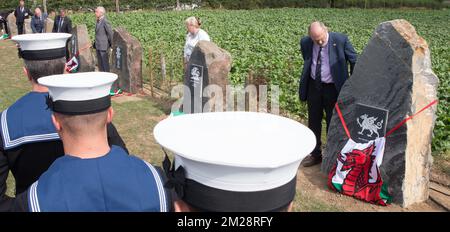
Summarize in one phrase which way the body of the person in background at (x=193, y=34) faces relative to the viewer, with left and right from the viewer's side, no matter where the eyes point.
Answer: facing the viewer and to the left of the viewer

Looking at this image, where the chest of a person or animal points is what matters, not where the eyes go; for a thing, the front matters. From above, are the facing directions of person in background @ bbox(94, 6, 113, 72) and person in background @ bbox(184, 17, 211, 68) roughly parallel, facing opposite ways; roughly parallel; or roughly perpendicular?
roughly parallel

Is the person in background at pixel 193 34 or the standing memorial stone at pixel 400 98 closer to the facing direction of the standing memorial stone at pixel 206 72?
the standing memorial stone

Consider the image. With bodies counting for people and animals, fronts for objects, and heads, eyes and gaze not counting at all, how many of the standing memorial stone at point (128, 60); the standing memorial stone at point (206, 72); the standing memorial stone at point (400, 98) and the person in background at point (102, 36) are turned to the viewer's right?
0

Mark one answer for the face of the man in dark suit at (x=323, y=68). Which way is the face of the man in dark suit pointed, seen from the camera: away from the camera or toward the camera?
toward the camera

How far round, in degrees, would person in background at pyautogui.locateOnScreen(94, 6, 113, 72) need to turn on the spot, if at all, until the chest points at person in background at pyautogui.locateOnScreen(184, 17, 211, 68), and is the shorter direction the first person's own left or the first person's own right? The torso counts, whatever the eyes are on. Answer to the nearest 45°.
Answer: approximately 90° to the first person's own left

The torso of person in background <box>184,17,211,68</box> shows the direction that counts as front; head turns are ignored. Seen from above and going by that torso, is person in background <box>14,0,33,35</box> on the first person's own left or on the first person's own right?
on the first person's own right

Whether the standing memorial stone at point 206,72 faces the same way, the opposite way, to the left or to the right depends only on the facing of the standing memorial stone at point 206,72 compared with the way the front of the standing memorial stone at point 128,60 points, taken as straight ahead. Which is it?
the same way

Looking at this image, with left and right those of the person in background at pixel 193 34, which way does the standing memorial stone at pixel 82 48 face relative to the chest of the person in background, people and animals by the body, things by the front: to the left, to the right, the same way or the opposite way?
the same way

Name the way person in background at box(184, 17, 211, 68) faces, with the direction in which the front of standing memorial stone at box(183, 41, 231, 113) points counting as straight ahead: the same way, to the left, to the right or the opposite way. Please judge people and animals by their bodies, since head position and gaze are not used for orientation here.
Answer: the same way

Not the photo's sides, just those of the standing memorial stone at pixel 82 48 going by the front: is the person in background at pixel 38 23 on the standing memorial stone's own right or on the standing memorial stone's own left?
on the standing memorial stone's own right
